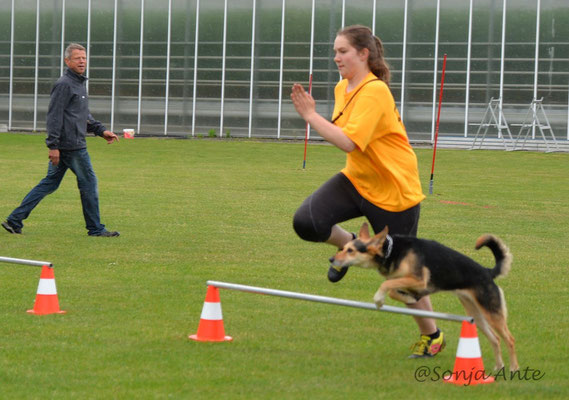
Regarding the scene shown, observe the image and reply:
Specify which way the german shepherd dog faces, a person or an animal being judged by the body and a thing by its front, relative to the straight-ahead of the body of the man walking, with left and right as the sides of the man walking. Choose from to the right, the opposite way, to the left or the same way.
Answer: the opposite way

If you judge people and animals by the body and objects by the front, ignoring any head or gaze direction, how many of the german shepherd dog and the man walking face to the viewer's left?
1

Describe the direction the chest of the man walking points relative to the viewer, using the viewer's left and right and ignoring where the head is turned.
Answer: facing to the right of the viewer

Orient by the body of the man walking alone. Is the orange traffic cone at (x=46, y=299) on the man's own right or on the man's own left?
on the man's own right

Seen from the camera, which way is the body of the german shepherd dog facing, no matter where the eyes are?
to the viewer's left

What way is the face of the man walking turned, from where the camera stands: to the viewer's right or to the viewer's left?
to the viewer's right

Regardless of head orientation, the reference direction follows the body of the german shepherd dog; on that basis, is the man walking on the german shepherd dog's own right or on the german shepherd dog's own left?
on the german shepherd dog's own right

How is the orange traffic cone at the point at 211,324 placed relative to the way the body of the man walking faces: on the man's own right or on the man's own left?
on the man's own right
